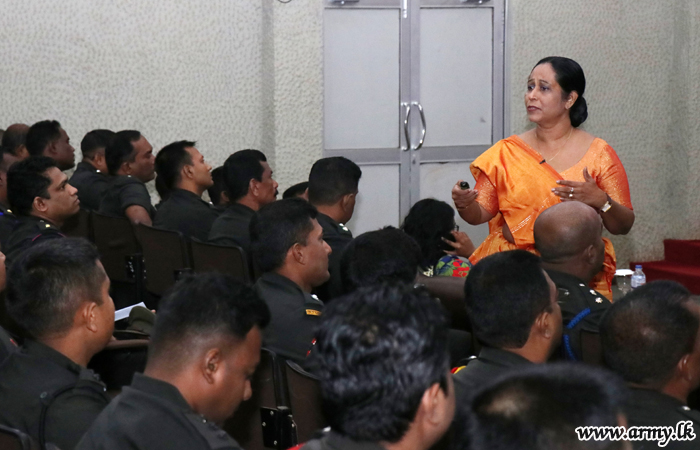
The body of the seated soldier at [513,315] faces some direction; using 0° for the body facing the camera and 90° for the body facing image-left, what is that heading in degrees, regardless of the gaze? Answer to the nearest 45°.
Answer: approximately 225°

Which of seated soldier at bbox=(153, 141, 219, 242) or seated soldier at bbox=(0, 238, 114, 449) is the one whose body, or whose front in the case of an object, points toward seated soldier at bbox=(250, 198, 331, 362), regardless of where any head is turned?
seated soldier at bbox=(0, 238, 114, 449)

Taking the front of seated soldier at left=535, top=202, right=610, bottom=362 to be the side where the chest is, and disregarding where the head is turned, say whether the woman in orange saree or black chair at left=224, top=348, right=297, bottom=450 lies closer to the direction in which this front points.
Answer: the woman in orange saree

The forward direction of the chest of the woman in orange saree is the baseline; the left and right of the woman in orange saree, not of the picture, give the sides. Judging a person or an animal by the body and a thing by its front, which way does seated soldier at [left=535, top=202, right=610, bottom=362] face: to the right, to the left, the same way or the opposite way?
the opposite way

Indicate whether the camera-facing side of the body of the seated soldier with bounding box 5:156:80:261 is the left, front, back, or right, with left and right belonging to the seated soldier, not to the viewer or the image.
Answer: right

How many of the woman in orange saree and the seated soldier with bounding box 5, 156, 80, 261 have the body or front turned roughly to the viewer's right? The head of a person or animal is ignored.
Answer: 1

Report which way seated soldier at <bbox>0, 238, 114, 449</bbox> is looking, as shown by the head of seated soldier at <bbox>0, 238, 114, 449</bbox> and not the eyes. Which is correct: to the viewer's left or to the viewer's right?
to the viewer's right

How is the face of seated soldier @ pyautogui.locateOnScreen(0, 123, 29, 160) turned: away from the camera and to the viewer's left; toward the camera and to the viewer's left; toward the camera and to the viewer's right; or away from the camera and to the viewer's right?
away from the camera and to the viewer's right

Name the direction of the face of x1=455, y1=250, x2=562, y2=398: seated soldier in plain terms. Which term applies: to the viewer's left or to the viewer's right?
to the viewer's right

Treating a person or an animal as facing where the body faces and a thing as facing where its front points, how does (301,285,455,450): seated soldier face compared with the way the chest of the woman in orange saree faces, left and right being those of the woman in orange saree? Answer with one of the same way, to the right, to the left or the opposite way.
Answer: the opposite way

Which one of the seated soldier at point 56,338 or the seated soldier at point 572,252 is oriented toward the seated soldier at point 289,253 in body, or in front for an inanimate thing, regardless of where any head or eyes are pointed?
the seated soldier at point 56,338

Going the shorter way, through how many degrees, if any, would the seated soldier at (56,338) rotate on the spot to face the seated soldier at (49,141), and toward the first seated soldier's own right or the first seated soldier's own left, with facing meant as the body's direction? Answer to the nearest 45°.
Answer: approximately 45° to the first seated soldier's own left

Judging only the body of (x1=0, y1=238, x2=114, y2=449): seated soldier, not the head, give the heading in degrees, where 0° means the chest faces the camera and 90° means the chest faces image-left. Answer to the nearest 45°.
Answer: approximately 225°
